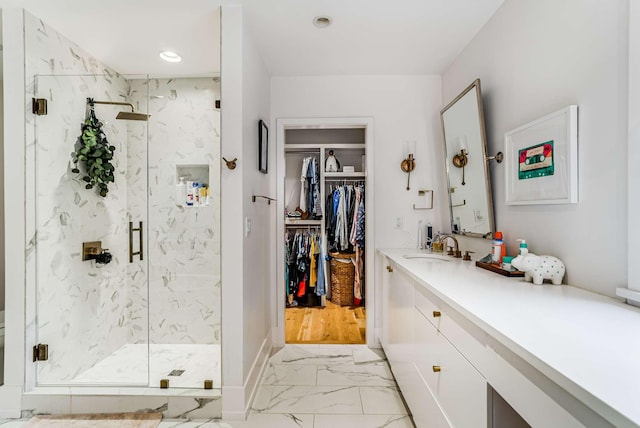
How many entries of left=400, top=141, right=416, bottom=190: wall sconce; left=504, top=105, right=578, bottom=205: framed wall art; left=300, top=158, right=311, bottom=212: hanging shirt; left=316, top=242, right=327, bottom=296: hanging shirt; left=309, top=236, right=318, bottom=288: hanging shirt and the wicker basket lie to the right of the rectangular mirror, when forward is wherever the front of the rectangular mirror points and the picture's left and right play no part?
5

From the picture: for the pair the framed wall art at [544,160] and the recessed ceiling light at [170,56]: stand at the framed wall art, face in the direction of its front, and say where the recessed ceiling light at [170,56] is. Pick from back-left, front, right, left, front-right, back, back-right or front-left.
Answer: front-right

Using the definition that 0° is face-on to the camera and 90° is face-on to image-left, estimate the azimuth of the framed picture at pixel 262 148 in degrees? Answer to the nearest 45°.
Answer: approximately 270°

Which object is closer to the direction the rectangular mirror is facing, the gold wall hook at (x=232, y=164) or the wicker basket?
the gold wall hook

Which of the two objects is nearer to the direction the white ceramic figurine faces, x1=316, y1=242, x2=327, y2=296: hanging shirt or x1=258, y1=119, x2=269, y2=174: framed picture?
the framed picture

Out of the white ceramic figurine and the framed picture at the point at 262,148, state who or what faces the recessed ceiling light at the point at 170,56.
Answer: the white ceramic figurine

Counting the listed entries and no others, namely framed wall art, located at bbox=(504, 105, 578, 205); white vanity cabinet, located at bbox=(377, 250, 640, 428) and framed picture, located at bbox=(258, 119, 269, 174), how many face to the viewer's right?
1

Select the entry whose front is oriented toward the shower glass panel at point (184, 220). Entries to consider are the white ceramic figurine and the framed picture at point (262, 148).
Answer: the white ceramic figurine

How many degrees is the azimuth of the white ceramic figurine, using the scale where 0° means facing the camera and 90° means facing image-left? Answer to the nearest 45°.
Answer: approximately 90°

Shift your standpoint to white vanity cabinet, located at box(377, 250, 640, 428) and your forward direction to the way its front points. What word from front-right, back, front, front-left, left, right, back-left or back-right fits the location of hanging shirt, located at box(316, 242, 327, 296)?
right

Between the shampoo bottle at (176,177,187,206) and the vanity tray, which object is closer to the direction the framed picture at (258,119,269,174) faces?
the vanity tray

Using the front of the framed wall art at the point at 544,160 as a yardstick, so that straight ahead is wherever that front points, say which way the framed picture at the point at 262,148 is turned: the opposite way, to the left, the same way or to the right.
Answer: the opposite way
